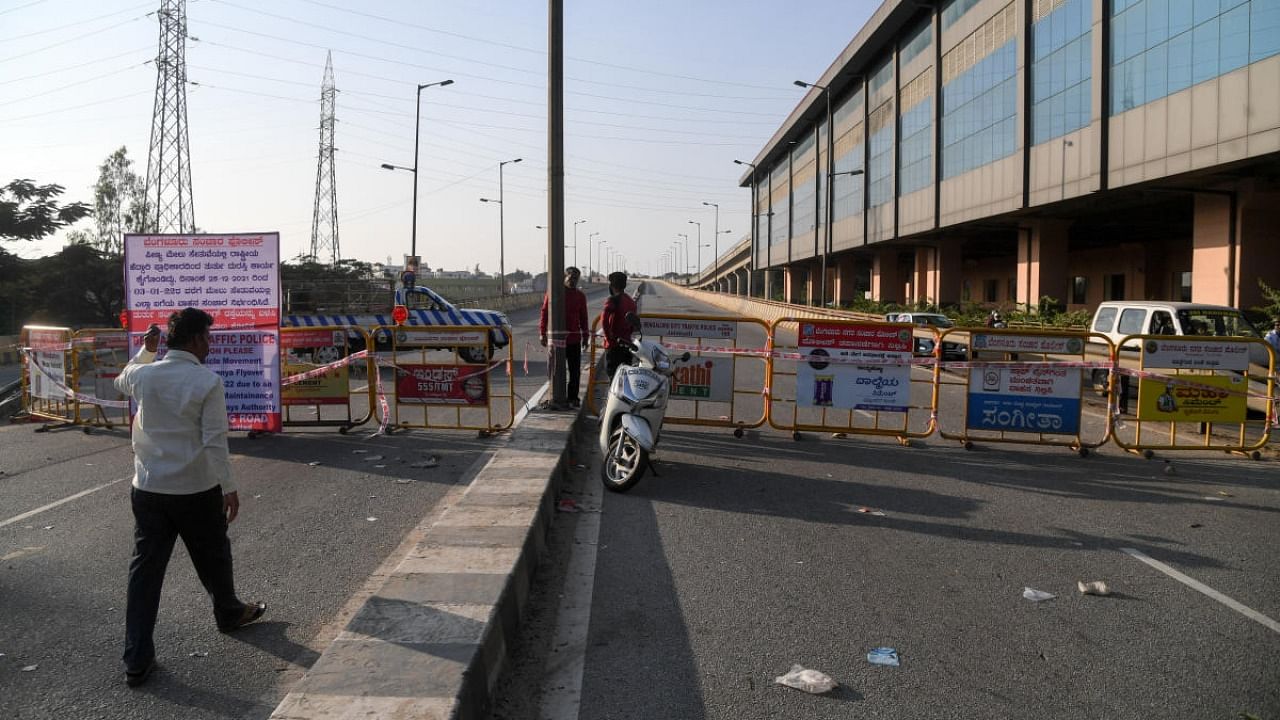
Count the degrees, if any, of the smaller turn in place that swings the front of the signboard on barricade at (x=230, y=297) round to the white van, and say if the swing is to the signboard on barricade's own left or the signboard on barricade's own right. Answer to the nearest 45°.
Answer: approximately 90° to the signboard on barricade's own left

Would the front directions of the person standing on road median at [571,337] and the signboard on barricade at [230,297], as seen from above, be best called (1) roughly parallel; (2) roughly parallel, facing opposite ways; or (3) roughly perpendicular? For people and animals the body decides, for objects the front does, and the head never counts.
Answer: roughly parallel

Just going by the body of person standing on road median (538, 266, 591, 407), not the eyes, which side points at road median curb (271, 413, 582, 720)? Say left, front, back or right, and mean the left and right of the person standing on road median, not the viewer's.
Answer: front

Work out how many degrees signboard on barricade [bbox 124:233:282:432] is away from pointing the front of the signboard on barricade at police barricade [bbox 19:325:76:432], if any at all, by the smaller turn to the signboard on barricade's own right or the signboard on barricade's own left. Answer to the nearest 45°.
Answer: approximately 135° to the signboard on barricade's own right

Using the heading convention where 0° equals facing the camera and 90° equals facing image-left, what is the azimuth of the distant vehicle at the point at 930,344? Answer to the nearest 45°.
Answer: approximately 315°

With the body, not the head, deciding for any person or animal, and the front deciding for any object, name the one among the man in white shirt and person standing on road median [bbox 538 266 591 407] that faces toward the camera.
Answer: the person standing on road median

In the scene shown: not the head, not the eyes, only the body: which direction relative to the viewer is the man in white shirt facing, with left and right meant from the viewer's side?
facing away from the viewer and to the right of the viewer

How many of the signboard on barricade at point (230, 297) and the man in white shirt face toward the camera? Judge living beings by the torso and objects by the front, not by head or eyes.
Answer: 1

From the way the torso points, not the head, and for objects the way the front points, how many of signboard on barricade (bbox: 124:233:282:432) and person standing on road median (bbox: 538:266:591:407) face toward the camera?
2

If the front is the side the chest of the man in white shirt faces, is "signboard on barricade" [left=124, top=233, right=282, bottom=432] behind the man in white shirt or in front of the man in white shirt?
in front

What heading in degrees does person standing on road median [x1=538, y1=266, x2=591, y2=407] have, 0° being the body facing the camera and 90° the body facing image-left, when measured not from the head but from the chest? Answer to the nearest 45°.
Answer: approximately 0°

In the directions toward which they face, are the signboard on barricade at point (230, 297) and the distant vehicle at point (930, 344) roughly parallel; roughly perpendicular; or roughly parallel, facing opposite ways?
roughly parallel

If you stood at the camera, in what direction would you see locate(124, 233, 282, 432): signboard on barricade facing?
facing the viewer
